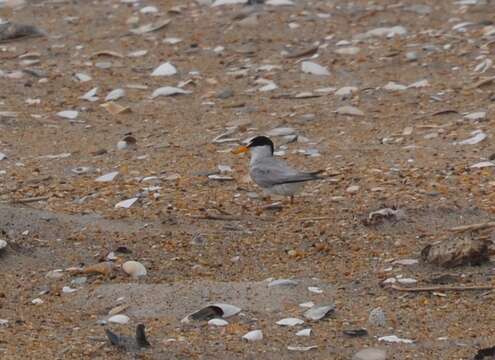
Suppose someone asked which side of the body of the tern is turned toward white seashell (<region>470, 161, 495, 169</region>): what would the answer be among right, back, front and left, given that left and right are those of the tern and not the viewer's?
back

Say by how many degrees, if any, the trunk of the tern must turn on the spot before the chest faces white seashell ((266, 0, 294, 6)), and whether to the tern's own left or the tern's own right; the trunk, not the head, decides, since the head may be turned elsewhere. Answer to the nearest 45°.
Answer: approximately 90° to the tern's own right

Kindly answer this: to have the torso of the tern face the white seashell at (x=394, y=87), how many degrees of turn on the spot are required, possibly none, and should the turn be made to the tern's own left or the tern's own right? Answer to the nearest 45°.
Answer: approximately 135° to the tern's own right

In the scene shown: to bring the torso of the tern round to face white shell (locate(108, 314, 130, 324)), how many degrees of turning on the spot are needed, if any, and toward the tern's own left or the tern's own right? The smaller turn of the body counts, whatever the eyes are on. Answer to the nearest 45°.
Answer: approximately 45° to the tern's own left

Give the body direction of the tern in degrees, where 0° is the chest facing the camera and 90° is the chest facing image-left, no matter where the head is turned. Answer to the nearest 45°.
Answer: approximately 90°

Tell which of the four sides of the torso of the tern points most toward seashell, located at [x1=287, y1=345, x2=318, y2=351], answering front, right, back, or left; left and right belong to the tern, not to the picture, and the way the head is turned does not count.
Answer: left

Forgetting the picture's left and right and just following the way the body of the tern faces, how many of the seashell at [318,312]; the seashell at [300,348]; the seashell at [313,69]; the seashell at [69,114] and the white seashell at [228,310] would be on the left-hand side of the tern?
3

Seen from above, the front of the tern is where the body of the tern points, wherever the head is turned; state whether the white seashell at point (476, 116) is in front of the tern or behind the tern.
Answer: behind

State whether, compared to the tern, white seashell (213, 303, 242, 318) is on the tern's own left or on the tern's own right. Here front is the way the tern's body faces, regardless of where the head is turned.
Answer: on the tern's own left

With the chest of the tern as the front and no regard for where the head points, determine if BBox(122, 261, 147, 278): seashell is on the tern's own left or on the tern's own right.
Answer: on the tern's own left

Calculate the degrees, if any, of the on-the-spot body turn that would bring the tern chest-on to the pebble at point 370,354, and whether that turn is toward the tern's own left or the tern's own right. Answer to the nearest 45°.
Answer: approximately 90° to the tern's own left

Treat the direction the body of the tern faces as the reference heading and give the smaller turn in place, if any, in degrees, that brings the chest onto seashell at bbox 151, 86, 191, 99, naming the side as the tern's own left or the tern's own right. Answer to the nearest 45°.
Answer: approximately 90° to the tern's own right
